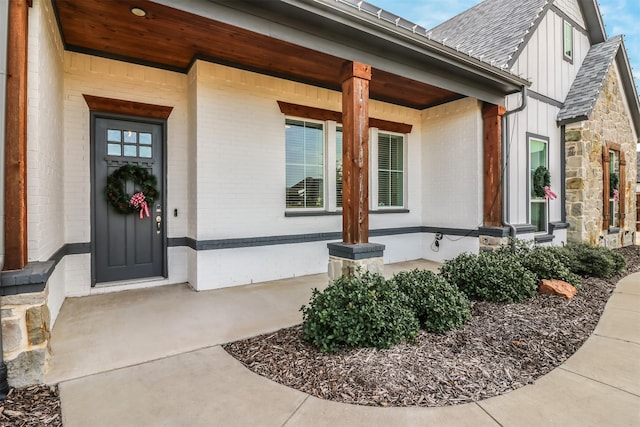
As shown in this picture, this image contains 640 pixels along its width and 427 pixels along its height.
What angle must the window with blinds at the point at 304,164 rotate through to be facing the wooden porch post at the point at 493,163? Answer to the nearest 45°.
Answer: approximately 45° to its left

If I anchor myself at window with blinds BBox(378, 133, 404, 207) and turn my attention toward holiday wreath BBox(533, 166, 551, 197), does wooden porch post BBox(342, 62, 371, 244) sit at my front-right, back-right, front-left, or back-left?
back-right

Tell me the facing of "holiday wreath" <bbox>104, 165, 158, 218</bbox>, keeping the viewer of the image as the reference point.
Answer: facing the viewer

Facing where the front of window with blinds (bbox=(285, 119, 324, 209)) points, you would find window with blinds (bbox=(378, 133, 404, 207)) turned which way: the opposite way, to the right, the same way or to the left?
the same way

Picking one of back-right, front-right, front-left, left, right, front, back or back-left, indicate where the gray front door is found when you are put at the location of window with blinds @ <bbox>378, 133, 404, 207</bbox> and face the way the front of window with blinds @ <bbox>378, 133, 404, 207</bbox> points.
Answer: right

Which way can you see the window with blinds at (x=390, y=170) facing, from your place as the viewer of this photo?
facing the viewer and to the right of the viewer

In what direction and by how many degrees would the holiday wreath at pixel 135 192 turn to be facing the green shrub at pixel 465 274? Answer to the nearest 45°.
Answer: approximately 45° to its left

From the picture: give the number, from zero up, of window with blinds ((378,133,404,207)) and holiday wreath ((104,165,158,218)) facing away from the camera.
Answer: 0

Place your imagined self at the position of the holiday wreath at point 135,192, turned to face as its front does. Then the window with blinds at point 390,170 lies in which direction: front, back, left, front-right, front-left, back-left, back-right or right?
left

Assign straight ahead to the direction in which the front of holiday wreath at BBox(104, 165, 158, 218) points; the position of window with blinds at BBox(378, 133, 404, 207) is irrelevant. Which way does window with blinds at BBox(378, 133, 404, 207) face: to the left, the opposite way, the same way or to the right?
the same way

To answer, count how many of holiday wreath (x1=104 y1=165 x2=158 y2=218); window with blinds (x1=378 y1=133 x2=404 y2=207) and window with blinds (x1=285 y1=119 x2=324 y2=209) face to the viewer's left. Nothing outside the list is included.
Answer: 0

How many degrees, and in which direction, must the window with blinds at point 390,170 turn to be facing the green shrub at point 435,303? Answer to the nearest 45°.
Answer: approximately 45° to its right

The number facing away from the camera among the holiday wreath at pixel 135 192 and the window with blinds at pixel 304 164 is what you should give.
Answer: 0

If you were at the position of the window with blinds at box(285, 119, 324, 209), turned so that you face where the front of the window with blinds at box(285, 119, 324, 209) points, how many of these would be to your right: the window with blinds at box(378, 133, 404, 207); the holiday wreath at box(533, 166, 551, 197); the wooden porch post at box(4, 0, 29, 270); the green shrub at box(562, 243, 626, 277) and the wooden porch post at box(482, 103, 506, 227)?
1

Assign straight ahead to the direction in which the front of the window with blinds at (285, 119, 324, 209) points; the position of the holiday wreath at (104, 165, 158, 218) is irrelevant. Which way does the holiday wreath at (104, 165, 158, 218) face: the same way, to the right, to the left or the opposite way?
the same way

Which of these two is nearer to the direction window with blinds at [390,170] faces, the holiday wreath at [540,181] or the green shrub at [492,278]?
the green shrub

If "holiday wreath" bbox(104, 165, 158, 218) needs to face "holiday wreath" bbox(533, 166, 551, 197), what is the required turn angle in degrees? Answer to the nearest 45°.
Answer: approximately 90° to its left

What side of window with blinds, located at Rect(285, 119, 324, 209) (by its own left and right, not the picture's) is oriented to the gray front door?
right
